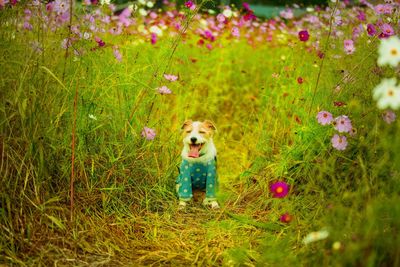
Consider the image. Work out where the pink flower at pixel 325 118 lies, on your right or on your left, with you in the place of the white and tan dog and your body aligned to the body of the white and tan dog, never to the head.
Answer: on your left

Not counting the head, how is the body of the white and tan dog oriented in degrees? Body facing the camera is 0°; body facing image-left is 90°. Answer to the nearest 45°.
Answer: approximately 0°
